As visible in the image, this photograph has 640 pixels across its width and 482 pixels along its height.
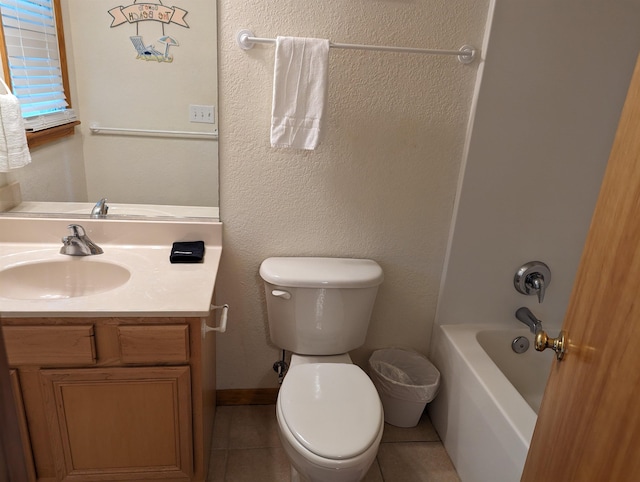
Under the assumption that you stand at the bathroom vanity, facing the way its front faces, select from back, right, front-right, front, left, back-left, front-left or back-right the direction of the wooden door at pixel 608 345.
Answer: front-left

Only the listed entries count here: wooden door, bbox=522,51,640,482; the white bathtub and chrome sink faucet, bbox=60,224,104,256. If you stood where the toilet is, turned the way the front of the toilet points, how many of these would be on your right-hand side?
1

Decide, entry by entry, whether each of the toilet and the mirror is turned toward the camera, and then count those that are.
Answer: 2

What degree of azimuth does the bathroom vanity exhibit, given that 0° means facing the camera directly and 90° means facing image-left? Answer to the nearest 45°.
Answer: approximately 0°

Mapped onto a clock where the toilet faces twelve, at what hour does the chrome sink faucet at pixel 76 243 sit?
The chrome sink faucet is roughly at 3 o'clock from the toilet.

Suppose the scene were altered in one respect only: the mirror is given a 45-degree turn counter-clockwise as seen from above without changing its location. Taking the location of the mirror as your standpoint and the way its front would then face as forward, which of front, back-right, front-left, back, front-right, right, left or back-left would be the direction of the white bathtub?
front

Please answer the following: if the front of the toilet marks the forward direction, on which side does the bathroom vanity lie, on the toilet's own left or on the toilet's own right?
on the toilet's own right

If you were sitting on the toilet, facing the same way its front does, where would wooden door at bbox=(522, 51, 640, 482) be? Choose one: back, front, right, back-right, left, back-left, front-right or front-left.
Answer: front-left

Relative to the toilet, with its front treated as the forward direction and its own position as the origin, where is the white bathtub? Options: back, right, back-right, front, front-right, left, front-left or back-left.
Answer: left
